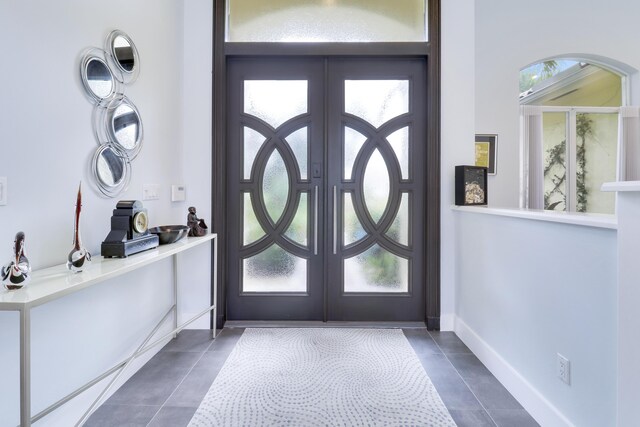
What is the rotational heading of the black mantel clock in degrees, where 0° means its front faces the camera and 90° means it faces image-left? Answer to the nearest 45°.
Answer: approximately 315°

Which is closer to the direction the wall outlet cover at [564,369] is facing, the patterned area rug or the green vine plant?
the patterned area rug

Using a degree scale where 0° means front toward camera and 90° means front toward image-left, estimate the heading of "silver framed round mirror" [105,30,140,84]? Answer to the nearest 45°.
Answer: approximately 315°

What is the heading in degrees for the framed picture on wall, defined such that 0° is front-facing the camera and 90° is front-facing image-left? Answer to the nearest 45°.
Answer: approximately 0°

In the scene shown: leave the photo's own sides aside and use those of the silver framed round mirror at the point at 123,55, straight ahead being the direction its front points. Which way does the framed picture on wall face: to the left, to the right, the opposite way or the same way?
to the right
